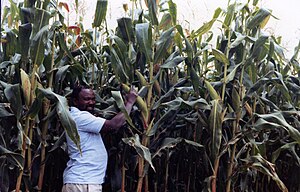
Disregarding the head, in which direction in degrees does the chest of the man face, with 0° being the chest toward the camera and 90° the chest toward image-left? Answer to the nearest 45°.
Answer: approximately 270°
